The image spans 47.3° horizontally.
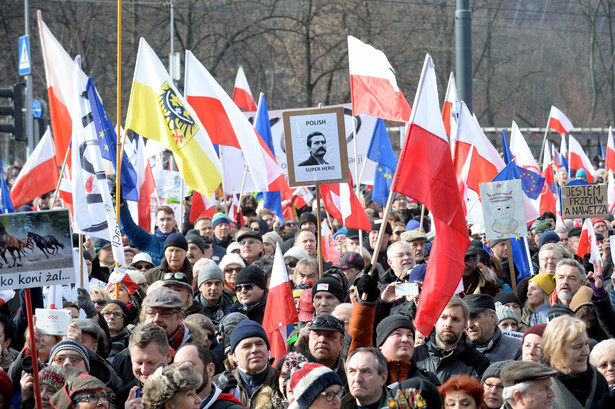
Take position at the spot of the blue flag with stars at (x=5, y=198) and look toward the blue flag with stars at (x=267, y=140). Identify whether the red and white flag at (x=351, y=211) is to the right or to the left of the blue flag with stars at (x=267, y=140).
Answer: right

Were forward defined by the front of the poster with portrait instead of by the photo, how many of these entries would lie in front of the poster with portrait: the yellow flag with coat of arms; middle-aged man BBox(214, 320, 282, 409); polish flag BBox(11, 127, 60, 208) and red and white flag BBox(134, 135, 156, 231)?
1

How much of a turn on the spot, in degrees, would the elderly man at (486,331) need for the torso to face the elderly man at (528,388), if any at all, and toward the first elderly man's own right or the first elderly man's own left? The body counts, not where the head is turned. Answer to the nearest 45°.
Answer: approximately 45° to the first elderly man's own left

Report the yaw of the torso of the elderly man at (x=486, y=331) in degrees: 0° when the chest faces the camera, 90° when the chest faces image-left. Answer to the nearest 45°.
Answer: approximately 45°

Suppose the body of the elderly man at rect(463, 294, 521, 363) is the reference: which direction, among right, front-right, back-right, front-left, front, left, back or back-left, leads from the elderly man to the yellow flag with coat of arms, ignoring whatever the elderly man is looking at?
right

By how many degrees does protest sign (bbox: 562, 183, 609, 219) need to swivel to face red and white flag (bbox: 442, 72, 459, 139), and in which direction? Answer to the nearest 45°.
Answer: approximately 135° to its right
